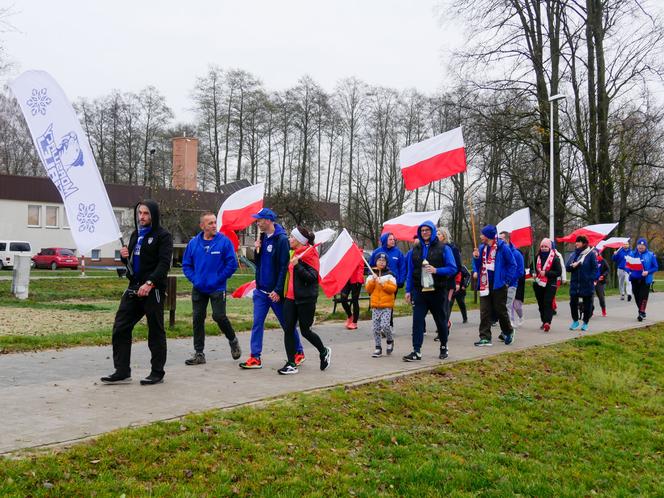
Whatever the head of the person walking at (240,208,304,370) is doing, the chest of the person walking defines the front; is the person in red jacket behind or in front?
behind

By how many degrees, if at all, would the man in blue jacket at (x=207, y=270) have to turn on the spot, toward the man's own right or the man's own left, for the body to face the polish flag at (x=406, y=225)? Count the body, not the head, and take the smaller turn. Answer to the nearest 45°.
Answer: approximately 180°

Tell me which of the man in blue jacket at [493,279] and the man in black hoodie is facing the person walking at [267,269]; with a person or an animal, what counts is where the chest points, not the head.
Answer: the man in blue jacket

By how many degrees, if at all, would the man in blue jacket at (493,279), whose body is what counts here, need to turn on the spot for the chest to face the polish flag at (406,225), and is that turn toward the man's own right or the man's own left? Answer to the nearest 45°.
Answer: approximately 90° to the man's own right

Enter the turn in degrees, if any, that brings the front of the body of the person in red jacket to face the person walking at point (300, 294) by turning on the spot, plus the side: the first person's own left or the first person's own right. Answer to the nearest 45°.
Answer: approximately 45° to the first person's own left

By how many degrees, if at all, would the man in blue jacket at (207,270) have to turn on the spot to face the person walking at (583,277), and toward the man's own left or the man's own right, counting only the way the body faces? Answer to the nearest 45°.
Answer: approximately 180°

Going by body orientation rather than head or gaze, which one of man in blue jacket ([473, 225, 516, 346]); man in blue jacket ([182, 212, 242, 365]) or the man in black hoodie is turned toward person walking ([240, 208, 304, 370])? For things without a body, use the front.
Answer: man in blue jacket ([473, 225, 516, 346])

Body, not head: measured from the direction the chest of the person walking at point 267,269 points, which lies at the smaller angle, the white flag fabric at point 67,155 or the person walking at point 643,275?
the white flag fabric

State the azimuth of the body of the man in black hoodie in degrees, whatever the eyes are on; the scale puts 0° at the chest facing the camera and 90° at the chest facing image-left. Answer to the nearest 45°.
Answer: approximately 45°

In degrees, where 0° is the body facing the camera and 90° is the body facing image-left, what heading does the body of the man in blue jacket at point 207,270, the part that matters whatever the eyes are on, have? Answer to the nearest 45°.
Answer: approximately 45°

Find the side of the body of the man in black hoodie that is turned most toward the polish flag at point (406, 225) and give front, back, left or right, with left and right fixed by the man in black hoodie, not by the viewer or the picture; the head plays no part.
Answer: back

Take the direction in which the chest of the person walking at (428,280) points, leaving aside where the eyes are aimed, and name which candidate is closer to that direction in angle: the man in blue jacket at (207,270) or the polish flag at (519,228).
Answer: the man in blue jacket
